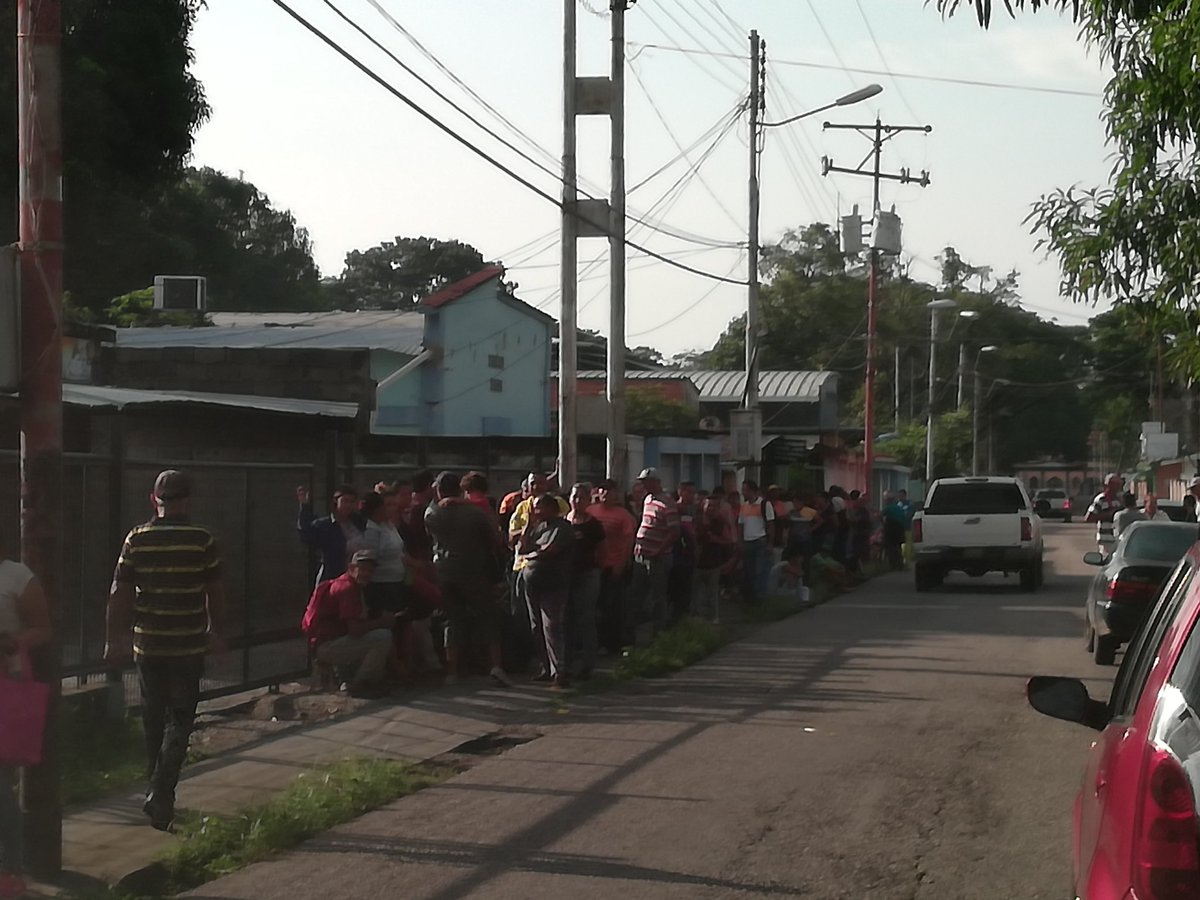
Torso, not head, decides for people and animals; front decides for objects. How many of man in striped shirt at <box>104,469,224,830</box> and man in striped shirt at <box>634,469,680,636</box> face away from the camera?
1

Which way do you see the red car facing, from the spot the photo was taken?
facing away from the viewer

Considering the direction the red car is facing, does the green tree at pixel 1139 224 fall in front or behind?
in front

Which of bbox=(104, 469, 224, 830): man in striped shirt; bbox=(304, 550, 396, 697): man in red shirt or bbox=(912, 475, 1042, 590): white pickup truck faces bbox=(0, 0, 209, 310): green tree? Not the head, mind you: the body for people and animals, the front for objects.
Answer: the man in striped shirt

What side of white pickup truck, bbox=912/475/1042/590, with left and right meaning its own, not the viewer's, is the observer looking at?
back

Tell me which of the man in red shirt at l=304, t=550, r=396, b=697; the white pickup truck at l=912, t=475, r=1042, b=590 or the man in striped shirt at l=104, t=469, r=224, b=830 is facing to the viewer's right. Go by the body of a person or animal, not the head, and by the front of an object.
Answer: the man in red shirt

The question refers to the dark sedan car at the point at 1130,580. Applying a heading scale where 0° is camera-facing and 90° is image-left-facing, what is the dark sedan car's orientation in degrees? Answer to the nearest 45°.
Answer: approximately 180°

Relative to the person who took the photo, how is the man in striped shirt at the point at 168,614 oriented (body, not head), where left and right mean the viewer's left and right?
facing away from the viewer

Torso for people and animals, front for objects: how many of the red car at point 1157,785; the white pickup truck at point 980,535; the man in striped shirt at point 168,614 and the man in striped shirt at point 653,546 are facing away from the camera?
3

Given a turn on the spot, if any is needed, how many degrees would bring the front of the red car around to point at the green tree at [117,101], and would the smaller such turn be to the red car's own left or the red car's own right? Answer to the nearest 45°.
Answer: approximately 45° to the red car's own left

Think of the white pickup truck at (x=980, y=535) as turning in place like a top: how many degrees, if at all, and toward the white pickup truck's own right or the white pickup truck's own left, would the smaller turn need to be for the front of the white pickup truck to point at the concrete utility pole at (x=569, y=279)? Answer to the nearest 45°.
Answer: approximately 135° to the white pickup truck's own left

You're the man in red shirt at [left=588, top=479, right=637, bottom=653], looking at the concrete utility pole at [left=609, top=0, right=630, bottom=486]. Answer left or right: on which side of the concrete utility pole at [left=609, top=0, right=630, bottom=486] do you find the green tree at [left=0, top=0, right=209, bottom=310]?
left

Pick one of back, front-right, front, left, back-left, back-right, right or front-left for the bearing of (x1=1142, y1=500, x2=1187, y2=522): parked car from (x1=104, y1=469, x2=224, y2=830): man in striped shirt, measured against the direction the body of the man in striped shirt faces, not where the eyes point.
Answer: front-right
